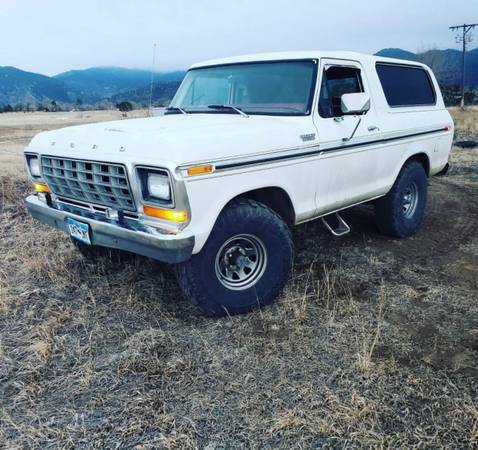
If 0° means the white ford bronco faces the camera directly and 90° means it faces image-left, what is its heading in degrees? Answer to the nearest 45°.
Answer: approximately 45°
